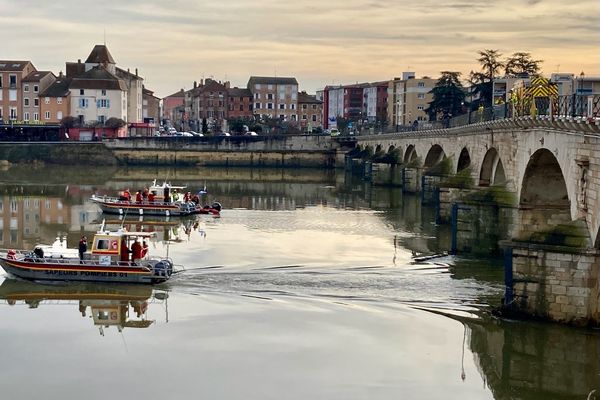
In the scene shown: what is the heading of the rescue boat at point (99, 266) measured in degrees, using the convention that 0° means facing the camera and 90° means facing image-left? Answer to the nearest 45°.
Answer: approximately 90°
